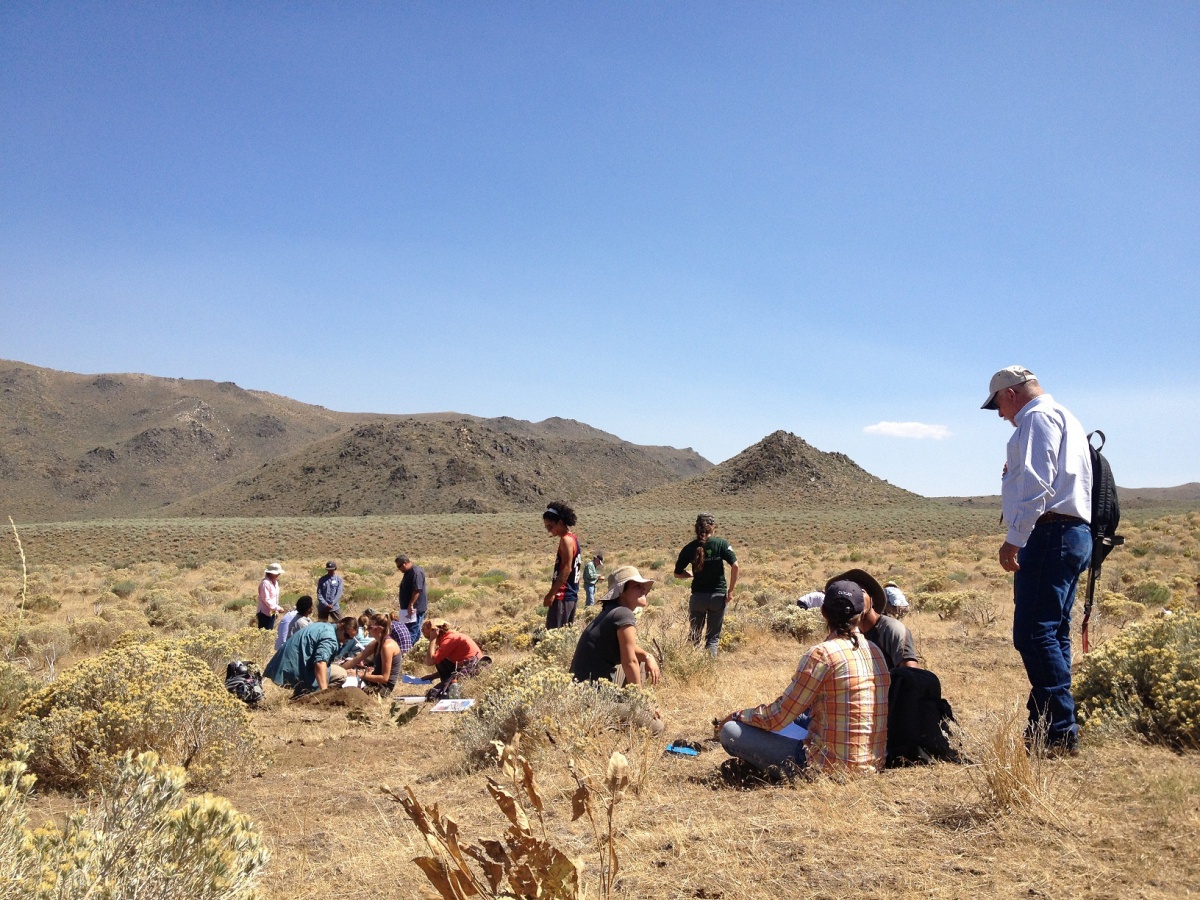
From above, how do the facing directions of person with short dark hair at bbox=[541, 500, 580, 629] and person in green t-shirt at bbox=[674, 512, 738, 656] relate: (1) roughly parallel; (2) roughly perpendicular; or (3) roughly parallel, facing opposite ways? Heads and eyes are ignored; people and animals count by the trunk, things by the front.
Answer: roughly perpendicular

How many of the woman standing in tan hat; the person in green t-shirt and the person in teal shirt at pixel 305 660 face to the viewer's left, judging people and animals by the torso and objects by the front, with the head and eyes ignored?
0

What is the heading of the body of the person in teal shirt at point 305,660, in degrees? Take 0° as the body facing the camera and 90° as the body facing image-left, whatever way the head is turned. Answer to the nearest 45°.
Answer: approximately 225°

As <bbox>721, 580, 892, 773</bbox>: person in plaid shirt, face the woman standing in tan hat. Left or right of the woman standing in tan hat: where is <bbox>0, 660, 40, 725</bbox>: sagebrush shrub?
left

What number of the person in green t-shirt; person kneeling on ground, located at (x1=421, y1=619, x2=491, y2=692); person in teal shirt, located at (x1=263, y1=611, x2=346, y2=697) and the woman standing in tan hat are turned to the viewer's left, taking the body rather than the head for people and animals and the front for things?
1

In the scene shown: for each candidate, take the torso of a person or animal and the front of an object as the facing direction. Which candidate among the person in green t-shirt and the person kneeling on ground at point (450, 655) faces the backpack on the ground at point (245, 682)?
the person kneeling on ground

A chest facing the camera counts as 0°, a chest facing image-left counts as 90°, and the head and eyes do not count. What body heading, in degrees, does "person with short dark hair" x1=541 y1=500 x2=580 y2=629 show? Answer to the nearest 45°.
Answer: approximately 90°

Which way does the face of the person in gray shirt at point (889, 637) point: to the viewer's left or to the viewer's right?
to the viewer's left

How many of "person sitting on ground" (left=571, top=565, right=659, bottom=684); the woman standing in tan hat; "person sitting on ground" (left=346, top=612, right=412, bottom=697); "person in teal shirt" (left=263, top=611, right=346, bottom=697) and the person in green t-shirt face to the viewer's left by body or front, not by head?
1

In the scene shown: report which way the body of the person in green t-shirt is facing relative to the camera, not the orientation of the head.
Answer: away from the camera

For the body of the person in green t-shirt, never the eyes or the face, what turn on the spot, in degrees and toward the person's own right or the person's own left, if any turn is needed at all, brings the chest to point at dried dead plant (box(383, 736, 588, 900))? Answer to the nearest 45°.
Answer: approximately 180°

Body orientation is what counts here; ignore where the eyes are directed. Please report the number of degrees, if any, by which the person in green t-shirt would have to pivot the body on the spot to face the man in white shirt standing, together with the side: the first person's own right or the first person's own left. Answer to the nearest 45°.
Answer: approximately 180°

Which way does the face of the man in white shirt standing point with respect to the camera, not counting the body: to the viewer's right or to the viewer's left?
to the viewer's left
